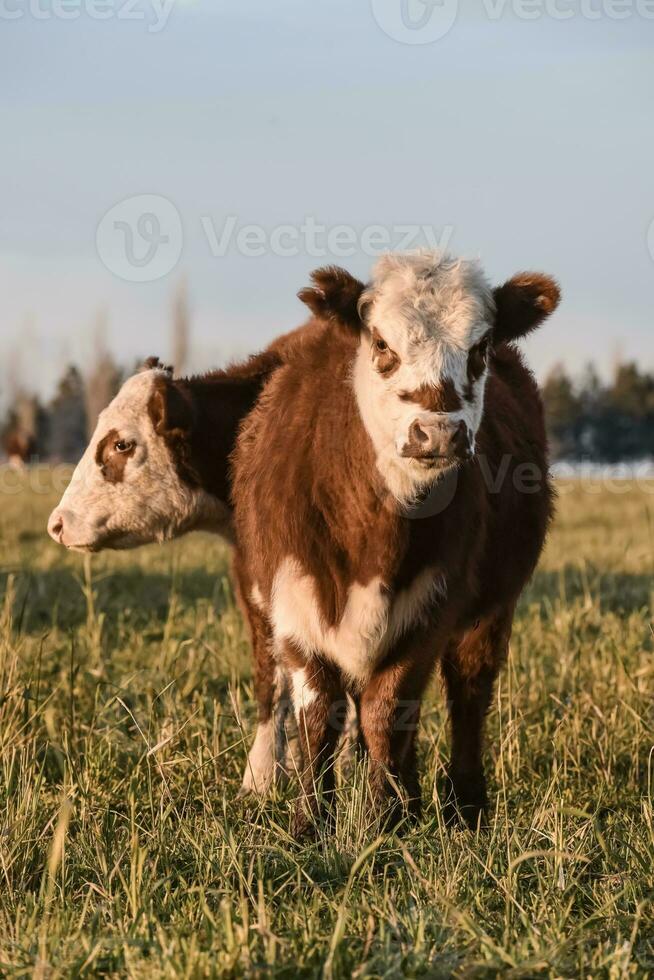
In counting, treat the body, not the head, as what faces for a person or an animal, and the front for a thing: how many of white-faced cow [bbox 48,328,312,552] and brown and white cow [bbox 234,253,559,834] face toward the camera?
1

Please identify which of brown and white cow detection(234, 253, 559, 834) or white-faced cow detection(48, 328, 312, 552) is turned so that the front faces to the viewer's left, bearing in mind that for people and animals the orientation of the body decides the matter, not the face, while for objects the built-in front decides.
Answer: the white-faced cow

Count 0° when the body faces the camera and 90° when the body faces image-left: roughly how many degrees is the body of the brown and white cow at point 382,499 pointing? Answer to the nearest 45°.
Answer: approximately 0°

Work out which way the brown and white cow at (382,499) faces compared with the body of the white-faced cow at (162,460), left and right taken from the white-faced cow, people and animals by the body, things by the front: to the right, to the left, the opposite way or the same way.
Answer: to the left

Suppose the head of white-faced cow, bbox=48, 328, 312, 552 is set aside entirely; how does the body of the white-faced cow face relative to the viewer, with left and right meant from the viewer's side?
facing to the left of the viewer

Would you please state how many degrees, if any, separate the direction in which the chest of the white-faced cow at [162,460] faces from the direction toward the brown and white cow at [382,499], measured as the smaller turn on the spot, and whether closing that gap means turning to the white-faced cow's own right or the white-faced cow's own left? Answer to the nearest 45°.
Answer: approximately 90° to the white-faced cow's own left

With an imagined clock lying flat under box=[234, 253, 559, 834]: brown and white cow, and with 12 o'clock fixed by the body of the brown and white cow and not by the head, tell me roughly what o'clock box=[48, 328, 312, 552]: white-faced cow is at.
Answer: The white-faced cow is roughly at 5 o'clock from the brown and white cow.
